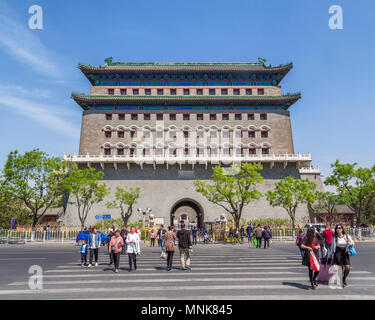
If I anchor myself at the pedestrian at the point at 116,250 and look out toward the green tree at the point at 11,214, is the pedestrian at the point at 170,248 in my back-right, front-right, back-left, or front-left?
back-right

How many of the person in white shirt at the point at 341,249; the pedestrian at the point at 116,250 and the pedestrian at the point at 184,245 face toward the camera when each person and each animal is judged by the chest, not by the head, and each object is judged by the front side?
2

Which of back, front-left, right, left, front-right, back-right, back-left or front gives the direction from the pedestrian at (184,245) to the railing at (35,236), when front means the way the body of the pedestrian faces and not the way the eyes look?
front-left

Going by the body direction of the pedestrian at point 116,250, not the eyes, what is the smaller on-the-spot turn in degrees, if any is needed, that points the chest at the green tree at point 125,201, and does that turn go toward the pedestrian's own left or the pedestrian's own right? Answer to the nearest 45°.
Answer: approximately 180°

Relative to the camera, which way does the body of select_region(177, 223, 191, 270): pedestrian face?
away from the camera

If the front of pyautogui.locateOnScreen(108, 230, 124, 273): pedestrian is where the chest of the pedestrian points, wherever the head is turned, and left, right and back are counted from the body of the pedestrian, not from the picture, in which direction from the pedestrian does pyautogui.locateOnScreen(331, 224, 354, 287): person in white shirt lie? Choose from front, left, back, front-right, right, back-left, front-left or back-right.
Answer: front-left

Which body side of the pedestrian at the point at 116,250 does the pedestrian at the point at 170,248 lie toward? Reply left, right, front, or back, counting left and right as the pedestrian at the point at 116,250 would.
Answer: left

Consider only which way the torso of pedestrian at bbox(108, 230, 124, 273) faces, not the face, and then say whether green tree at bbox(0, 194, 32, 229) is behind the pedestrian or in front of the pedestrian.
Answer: behind

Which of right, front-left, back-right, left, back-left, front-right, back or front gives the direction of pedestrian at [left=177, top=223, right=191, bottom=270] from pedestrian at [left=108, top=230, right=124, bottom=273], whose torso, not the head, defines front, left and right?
left

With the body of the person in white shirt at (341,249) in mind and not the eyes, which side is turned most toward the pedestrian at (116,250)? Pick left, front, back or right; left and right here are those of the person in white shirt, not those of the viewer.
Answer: right

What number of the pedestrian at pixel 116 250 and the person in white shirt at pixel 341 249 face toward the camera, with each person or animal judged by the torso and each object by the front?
2

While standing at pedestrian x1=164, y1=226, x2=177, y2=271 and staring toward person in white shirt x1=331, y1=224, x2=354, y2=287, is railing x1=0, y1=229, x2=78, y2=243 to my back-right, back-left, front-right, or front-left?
back-left
